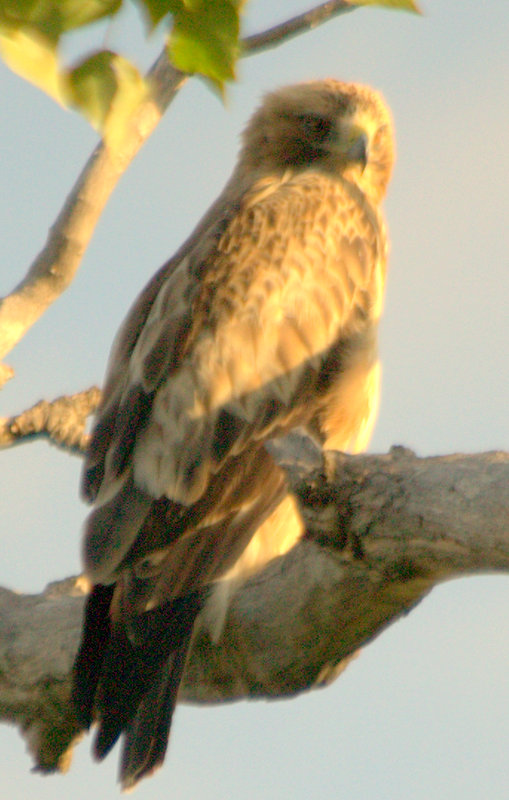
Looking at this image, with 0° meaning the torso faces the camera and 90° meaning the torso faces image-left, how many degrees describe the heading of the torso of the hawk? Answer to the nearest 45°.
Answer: approximately 225°
